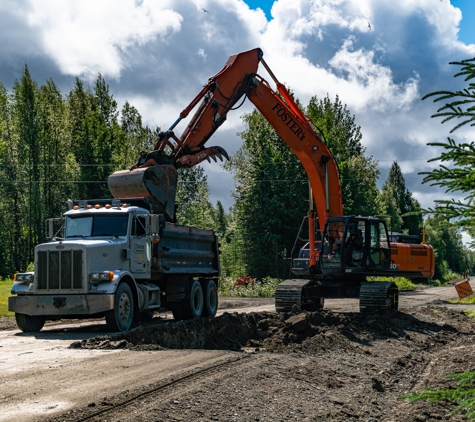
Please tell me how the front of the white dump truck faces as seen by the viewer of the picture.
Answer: facing the viewer and to the left of the viewer

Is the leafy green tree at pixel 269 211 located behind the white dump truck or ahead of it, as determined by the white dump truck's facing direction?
behind

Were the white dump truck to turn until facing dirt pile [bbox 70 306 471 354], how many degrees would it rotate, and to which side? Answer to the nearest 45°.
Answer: approximately 90° to its left

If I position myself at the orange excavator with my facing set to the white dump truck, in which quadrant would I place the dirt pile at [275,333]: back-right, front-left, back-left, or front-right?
front-left

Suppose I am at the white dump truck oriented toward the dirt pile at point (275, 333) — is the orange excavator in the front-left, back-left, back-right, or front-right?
front-left
